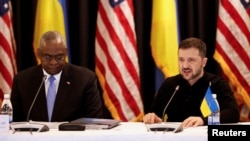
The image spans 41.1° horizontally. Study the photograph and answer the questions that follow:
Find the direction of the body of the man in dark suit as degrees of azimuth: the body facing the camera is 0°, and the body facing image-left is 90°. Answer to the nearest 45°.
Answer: approximately 0°

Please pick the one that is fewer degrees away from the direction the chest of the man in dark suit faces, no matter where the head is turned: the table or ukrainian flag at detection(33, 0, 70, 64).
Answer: the table

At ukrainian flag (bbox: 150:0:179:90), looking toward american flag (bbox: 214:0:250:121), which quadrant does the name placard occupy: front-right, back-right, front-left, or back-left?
back-right

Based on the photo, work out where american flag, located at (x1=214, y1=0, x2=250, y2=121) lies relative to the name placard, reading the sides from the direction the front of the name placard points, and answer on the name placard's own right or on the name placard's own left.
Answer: on the name placard's own left

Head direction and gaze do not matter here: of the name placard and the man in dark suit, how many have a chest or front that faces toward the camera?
2

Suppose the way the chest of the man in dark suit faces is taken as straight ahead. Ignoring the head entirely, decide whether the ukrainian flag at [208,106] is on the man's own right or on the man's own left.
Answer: on the man's own left

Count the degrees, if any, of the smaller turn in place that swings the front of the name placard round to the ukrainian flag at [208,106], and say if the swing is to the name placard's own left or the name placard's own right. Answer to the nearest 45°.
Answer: approximately 90° to the name placard's own left

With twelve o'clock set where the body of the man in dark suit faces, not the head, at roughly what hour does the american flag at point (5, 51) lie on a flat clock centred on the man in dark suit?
The american flag is roughly at 5 o'clock from the man in dark suit.
